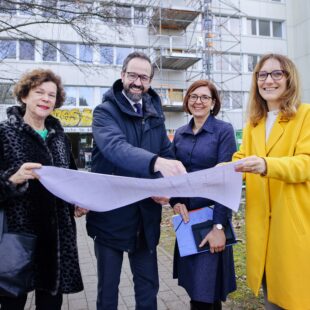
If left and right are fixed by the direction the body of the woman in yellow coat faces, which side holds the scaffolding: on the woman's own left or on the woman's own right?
on the woman's own right

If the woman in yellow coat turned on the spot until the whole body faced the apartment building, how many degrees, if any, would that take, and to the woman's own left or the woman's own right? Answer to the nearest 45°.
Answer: approximately 135° to the woman's own right

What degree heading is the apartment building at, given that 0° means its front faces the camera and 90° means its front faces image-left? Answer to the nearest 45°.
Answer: approximately 0°

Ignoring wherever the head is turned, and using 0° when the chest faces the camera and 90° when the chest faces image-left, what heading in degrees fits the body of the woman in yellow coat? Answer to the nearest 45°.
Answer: approximately 45°

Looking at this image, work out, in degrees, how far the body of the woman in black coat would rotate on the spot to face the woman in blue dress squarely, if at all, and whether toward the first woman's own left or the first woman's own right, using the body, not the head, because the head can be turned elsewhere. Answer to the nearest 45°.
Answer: approximately 45° to the first woman's own left

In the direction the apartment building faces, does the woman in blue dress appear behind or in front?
in front

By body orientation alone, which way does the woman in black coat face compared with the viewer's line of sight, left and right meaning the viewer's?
facing the viewer and to the right of the viewer

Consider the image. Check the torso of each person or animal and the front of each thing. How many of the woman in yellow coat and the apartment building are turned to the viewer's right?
0

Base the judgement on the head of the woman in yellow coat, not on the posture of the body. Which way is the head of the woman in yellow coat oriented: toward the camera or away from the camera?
toward the camera

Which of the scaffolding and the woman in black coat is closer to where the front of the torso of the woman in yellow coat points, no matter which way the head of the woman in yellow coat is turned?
the woman in black coat

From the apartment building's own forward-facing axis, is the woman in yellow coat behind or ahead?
ahead

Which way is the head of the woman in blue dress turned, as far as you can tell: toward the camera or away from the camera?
toward the camera
